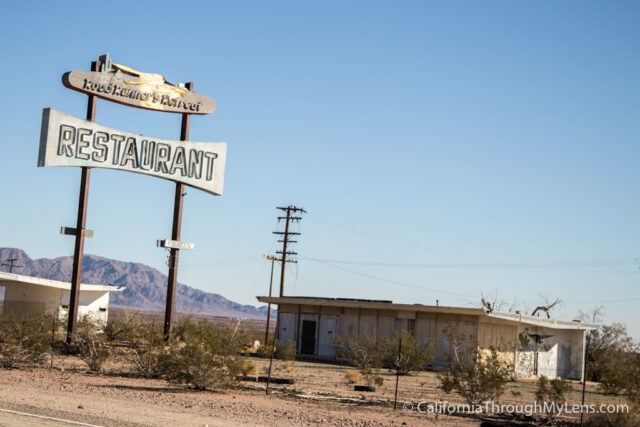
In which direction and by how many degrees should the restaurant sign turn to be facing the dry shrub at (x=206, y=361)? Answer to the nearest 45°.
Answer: approximately 45° to its right

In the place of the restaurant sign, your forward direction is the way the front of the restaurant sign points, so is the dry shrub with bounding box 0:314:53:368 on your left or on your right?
on your right

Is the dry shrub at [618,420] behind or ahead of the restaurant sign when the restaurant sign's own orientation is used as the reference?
ahead

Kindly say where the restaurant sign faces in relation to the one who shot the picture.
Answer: facing the viewer and to the right of the viewer

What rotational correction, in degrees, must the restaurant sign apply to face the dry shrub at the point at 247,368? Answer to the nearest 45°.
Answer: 0° — it already faces it

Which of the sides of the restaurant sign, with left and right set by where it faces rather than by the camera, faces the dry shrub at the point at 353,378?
front
